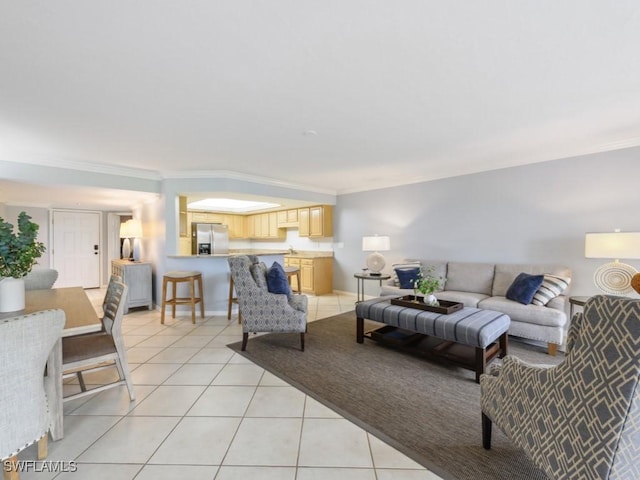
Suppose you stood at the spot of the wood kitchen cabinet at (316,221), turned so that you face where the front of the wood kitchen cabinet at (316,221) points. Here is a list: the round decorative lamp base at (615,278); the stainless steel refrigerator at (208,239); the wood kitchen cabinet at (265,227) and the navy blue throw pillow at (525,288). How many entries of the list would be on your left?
2

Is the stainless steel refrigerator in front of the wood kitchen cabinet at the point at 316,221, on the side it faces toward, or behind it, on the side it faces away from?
in front

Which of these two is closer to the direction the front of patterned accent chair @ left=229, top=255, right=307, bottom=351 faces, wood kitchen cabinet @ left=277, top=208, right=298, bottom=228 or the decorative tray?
the decorative tray

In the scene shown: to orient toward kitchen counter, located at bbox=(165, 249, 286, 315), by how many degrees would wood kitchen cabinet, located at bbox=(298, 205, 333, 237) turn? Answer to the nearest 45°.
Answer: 0° — it already faces it

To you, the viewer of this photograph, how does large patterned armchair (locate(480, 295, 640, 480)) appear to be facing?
facing away from the viewer and to the left of the viewer

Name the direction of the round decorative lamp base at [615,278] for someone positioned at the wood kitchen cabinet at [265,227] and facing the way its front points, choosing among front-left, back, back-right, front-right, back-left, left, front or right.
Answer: left

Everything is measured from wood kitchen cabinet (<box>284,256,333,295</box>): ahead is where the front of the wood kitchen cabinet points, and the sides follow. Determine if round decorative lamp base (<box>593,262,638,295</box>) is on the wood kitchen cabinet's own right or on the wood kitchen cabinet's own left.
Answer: on the wood kitchen cabinet's own left

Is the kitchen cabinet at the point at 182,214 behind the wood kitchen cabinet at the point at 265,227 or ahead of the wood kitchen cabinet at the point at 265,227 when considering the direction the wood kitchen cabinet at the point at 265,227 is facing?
ahead

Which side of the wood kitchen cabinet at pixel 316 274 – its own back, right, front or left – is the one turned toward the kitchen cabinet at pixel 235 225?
right

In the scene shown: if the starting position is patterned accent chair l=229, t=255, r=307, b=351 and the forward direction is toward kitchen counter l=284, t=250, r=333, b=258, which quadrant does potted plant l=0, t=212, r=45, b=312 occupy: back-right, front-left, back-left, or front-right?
back-left

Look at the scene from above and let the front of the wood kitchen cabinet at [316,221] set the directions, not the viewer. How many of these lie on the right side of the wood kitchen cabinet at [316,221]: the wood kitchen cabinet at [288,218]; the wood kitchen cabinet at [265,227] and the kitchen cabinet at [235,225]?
3
